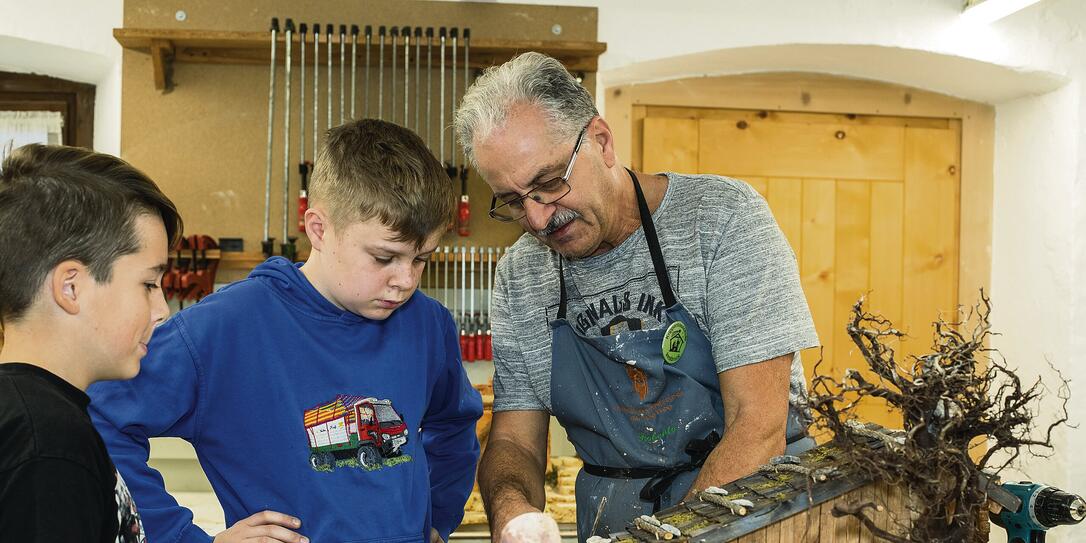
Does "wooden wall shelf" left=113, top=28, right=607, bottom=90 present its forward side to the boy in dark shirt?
yes

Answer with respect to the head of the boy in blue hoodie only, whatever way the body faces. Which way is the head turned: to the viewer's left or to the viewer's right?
to the viewer's right

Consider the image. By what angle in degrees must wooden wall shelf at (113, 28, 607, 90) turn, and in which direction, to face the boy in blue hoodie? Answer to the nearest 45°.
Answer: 0° — it already faces them

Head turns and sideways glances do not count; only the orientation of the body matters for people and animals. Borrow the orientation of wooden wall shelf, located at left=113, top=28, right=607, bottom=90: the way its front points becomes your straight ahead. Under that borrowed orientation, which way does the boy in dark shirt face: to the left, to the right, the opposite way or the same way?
to the left

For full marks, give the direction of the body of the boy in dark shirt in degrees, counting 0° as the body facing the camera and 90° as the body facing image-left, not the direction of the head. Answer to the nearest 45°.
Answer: approximately 270°

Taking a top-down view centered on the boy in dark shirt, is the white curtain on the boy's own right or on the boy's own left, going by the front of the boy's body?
on the boy's own left

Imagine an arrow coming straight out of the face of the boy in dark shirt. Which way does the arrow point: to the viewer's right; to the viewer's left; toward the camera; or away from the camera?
to the viewer's right
